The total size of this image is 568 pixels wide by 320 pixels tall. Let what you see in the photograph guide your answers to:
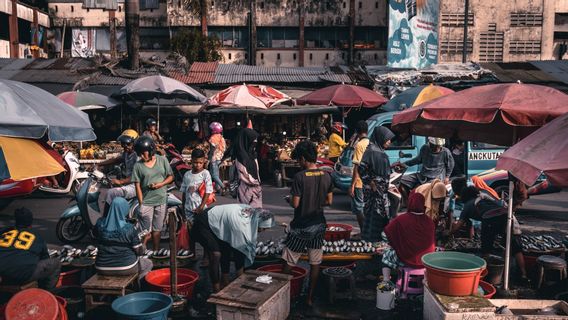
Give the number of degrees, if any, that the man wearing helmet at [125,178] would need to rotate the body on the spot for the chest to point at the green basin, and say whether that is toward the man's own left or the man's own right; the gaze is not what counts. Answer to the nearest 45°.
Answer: approximately 135° to the man's own left

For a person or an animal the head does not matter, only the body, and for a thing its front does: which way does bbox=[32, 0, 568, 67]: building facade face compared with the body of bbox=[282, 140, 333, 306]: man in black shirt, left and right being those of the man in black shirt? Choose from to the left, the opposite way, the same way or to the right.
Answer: the opposite way

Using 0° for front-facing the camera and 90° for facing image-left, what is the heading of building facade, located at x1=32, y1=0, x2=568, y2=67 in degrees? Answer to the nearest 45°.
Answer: approximately 0°

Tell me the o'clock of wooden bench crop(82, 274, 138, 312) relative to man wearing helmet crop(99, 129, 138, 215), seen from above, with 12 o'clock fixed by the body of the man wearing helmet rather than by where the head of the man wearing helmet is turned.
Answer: The wooden bench is roughly at 9 o'clock from the man wearing helmet.

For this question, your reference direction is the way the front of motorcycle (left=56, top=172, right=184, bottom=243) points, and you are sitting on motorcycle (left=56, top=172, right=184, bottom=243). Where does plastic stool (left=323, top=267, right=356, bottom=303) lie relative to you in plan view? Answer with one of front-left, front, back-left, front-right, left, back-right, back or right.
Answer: back-left

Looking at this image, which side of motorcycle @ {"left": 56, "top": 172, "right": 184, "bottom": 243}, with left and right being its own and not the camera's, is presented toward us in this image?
left

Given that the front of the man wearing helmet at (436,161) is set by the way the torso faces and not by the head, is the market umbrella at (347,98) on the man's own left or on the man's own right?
on the man's own right

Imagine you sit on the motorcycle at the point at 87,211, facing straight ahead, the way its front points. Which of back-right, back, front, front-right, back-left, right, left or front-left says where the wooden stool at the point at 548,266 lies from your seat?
back-left

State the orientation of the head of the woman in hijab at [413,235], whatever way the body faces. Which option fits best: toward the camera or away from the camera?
away from the camera
